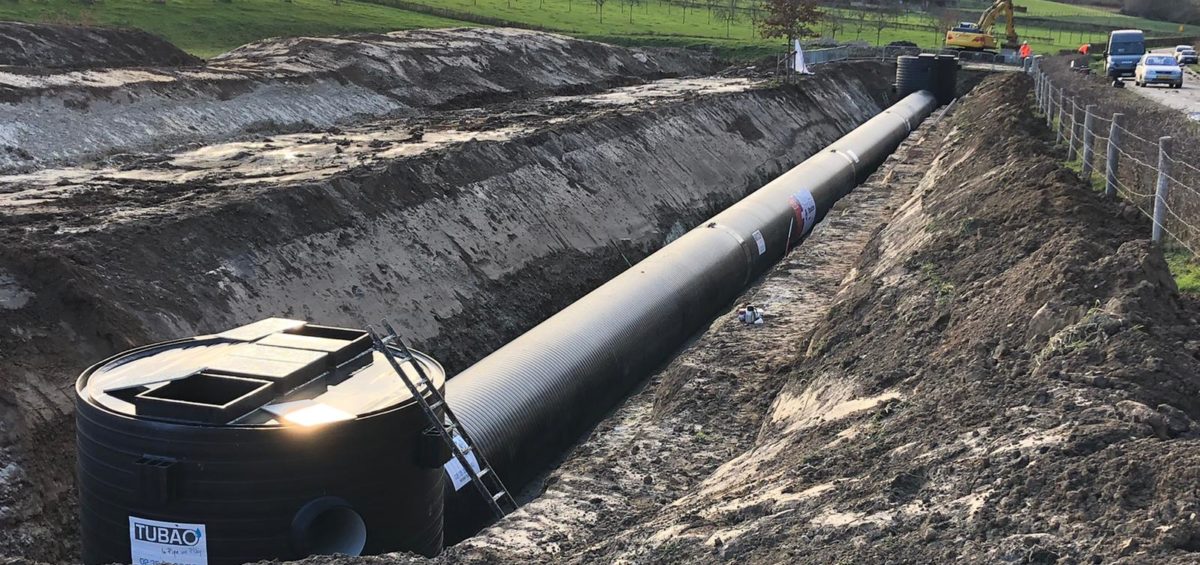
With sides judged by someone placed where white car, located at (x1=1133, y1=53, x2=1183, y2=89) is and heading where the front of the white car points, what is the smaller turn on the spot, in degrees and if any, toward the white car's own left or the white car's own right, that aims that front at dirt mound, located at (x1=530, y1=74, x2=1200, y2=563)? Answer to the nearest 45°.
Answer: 0° — it already faces it

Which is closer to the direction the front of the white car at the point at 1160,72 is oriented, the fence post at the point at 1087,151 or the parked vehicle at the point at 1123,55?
the fence post

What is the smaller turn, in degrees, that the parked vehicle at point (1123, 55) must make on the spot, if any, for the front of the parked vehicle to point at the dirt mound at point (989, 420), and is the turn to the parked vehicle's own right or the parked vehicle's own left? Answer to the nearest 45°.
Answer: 0° — it already faces it

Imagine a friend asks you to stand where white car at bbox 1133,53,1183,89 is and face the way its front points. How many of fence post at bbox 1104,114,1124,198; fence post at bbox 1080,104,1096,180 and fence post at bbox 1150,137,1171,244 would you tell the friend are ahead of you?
3

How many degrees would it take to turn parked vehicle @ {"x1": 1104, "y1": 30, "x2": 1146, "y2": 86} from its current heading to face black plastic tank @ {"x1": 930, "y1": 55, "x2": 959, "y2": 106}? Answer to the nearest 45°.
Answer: approximately 45° to its right

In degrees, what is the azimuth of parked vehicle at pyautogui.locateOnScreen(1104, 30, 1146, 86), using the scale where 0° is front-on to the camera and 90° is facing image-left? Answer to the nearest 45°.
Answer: approximately 0°

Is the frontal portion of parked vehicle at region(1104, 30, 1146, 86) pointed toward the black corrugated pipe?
yes

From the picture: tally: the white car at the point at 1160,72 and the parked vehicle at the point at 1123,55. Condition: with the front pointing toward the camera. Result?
2

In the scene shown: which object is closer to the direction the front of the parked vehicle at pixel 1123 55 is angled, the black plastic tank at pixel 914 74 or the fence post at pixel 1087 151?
the fence post

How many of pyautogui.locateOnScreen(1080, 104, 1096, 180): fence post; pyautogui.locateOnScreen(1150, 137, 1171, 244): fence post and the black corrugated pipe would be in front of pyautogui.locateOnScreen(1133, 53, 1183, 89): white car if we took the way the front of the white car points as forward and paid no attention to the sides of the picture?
3

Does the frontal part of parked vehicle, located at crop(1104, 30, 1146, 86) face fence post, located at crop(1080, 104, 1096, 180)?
yes

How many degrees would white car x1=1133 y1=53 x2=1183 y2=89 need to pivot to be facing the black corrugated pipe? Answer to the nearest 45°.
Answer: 0° — it already faces it

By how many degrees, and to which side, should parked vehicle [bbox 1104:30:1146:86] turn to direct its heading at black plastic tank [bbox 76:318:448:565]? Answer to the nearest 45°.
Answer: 0° — it already faces it

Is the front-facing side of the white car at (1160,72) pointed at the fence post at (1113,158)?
yes
